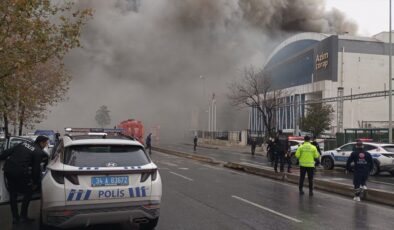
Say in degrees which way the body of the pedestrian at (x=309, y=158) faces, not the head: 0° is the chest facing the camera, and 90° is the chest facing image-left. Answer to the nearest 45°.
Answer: approximately 180°

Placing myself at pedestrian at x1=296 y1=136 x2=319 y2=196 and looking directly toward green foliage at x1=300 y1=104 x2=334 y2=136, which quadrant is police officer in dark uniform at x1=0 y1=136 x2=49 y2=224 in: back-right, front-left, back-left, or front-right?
back-left

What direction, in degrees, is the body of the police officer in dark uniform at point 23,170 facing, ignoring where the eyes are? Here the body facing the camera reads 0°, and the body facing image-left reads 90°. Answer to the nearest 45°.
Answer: approximately 225°

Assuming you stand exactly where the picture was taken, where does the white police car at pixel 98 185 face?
facing away from the viewer

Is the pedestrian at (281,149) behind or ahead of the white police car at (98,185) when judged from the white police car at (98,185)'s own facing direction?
ahead

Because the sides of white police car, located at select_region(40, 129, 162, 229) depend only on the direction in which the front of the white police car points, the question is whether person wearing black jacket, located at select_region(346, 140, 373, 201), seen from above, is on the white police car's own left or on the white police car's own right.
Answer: on the white police car's own right
